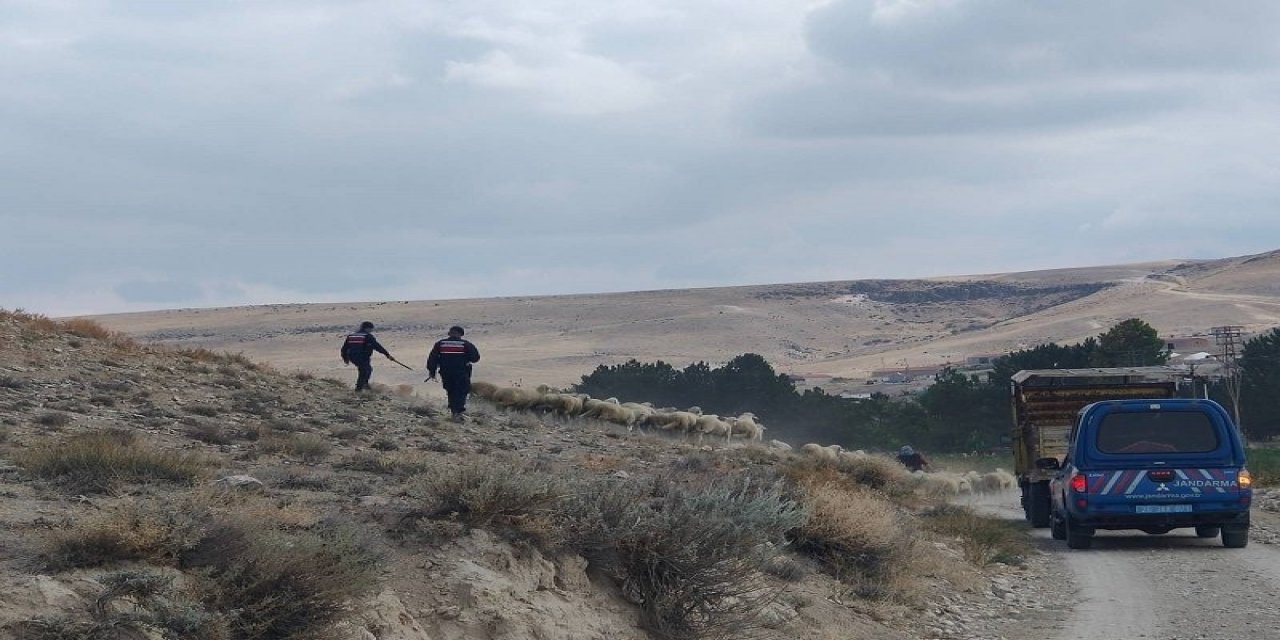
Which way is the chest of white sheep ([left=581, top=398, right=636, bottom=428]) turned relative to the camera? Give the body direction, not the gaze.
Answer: to the viewer's right

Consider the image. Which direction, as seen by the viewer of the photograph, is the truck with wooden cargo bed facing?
facing away from the viewer

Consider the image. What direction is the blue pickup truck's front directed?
away from the camera

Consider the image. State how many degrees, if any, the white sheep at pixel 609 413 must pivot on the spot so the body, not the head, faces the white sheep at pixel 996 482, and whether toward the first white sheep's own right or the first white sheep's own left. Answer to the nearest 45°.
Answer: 0° — it already faces it

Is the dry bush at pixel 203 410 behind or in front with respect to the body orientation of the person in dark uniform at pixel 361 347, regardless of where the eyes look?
behind

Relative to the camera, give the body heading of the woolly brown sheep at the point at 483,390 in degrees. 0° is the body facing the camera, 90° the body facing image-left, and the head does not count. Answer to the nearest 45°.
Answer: approximately 270°

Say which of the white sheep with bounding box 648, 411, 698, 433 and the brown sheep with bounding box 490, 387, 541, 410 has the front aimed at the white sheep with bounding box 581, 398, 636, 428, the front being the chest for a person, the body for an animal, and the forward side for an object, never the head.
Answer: the brown sheep with bounding box 490, 387, 541, 410

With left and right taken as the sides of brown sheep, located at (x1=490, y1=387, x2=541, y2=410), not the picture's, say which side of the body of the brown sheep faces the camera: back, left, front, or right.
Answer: right

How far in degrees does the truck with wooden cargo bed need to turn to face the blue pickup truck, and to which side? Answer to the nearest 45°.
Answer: approximately 180°

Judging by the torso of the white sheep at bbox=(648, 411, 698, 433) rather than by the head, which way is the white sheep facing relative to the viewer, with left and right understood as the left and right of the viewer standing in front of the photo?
facing to the right of the viewer
